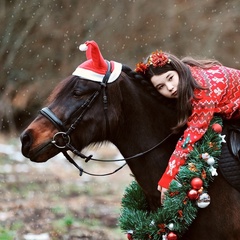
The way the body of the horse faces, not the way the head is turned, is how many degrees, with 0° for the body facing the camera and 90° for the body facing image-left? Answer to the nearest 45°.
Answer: approximately 90°
